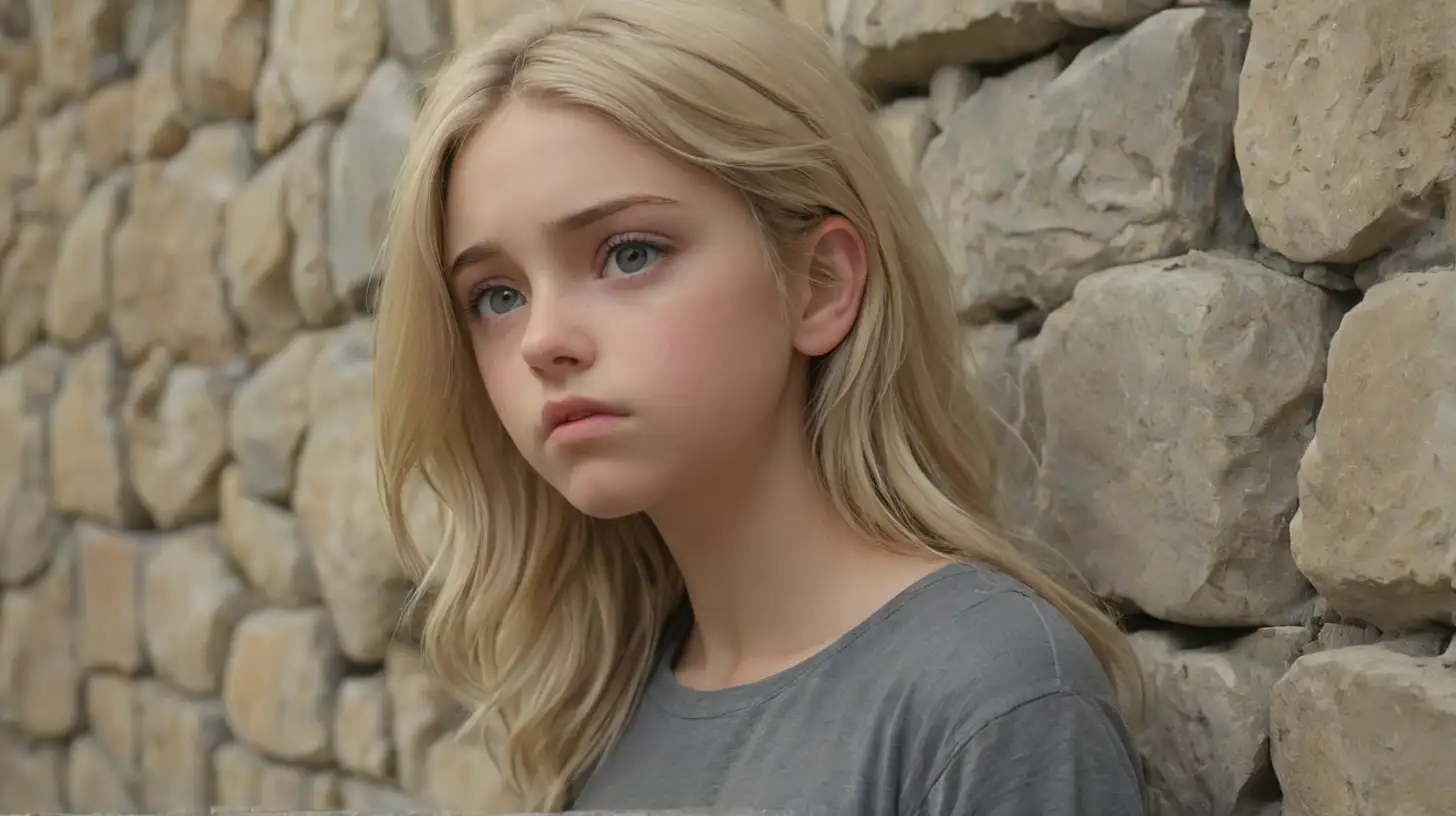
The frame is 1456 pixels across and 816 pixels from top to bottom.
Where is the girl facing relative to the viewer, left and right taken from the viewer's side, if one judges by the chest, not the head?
facing the viewer and to the left of the viewer

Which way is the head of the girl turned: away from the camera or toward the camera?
toward the camera
